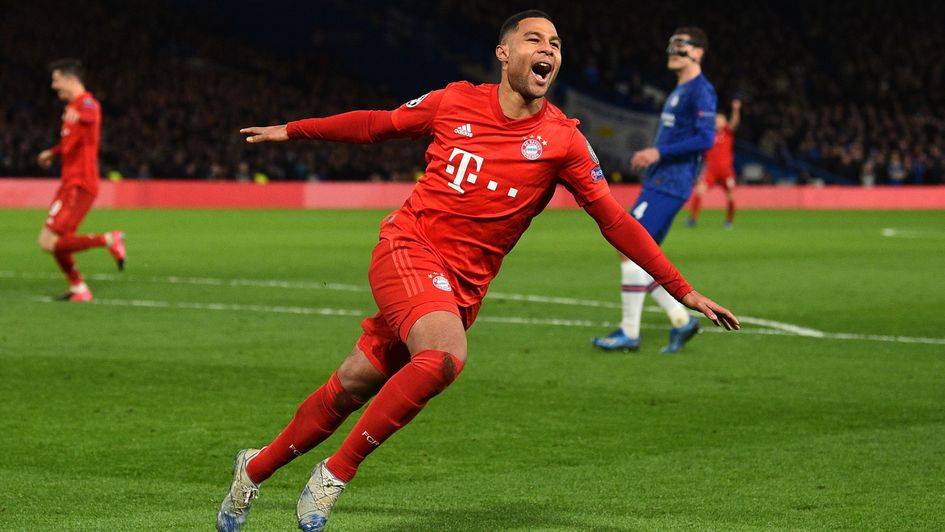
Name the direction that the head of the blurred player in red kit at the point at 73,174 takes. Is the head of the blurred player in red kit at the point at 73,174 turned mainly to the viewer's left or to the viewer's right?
to the viewer's left

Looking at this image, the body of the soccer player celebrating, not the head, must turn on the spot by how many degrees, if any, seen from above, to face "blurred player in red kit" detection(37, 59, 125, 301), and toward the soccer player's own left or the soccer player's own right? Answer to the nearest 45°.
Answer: approximately 180°

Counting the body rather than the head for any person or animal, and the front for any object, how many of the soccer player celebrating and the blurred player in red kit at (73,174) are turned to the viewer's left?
1

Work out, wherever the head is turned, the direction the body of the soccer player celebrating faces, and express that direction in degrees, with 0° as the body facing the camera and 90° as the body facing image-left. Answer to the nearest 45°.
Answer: approximately 315°

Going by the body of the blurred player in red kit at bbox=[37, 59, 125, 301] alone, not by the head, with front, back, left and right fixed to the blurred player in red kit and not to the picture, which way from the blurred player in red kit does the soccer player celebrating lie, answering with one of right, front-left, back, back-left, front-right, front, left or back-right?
left

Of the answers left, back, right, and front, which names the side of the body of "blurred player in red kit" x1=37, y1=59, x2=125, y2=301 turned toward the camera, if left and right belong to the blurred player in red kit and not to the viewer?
left

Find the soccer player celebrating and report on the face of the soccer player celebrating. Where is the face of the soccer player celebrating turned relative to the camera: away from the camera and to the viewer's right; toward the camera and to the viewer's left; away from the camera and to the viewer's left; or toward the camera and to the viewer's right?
toward the camera and to the viewer's right
